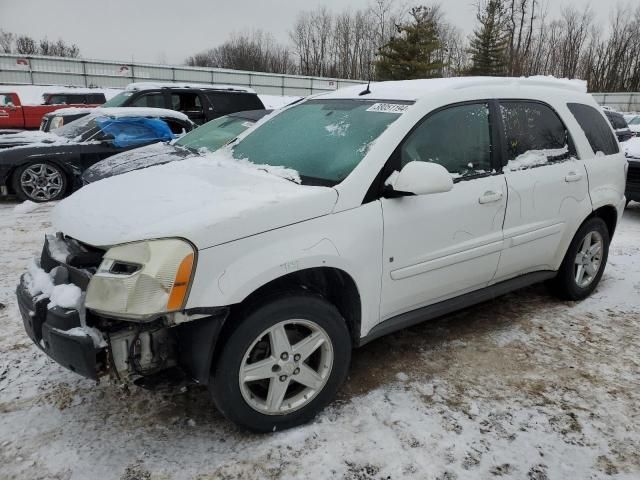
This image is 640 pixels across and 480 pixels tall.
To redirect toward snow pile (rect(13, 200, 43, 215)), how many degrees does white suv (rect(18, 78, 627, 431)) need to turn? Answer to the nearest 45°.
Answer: approximately 90° to its right

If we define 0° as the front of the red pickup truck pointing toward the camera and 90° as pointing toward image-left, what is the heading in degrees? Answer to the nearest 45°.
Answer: approximately 90°

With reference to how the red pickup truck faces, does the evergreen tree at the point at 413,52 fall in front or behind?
behind

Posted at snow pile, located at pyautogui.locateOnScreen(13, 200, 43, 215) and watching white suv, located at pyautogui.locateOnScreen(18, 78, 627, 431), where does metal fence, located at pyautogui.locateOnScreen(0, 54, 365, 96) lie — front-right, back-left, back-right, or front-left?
back-left

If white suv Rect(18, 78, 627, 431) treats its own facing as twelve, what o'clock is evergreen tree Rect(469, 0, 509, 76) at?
The evergreen tree is roughly at 5 o'clock from the white suv.

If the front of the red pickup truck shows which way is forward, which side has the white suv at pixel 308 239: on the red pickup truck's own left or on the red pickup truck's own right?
on the red pickup truck's own left

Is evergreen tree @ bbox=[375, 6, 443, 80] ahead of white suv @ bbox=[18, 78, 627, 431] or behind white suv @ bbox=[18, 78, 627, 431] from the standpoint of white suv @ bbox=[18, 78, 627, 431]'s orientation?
behind

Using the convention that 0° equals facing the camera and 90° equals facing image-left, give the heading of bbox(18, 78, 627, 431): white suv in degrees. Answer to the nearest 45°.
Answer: approximately 45°

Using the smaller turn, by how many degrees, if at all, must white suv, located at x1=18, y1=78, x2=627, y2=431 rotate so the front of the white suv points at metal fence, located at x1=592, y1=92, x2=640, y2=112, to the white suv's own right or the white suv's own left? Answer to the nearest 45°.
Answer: approximately 180°

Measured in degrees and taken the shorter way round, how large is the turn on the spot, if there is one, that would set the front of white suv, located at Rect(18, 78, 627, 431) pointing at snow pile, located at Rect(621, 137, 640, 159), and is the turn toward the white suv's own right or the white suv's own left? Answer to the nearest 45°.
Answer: approximately 180°
